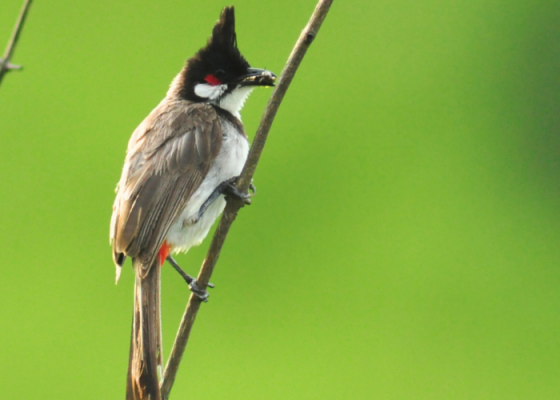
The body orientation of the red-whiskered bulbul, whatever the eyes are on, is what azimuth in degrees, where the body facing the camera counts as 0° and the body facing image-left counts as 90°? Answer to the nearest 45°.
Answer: approximately 270°
